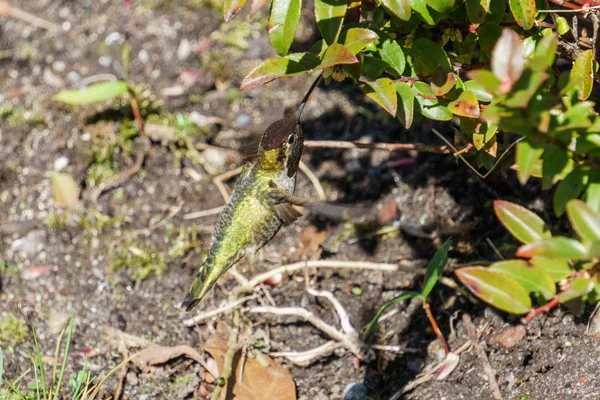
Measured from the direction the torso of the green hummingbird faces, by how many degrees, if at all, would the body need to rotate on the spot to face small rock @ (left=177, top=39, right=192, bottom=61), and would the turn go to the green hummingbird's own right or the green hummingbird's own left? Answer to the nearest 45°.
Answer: approximately 45° to the green hummingbird's own left

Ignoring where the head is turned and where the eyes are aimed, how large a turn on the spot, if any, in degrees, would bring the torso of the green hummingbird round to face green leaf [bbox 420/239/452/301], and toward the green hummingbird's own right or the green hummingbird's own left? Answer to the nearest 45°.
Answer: approximately 90° to the green hummingbird's own right

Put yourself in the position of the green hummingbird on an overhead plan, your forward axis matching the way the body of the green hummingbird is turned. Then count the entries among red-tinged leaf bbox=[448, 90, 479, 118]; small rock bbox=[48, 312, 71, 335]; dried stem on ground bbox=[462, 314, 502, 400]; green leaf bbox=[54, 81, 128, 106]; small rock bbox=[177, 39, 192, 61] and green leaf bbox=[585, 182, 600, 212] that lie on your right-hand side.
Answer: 3

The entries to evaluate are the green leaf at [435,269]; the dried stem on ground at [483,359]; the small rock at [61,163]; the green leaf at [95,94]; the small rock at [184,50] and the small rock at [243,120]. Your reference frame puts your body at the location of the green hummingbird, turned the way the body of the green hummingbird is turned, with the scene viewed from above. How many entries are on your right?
2

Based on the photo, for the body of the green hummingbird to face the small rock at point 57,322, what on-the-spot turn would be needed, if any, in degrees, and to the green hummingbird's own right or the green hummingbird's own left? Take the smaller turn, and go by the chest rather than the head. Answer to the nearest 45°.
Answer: approximately 135° to the green hummingbird's own left

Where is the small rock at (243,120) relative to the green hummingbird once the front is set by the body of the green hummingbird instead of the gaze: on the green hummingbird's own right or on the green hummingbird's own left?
on the green hummingbird's own left

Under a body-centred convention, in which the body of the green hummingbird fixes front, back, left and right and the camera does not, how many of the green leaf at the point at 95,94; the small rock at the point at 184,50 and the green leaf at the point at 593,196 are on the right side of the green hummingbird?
1

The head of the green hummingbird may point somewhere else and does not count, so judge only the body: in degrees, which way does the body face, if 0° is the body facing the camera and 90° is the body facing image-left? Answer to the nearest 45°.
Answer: approximately 225°
